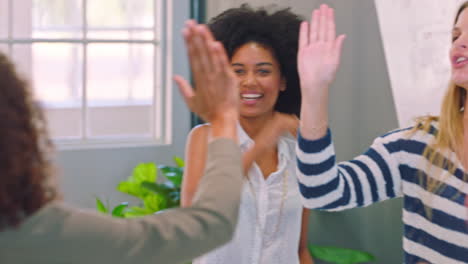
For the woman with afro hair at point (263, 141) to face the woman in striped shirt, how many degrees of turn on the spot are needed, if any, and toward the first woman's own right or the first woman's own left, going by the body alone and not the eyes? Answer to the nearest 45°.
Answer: approximately 45° to the first woman's own left

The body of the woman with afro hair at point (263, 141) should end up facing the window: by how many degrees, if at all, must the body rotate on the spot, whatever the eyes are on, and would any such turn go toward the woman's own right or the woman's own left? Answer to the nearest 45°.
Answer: approximately 135° to the woman's own right

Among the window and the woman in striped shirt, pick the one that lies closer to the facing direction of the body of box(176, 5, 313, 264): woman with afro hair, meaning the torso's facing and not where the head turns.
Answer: the woman in striped shirt

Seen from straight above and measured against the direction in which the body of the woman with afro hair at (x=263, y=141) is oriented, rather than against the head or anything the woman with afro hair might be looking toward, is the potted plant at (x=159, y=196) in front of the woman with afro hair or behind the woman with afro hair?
behind

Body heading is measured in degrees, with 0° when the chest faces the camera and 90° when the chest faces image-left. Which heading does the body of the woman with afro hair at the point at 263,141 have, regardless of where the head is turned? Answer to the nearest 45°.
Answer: approximately 0°

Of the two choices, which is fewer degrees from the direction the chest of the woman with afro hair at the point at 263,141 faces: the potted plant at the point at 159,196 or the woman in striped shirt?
the woman in striped shirt
